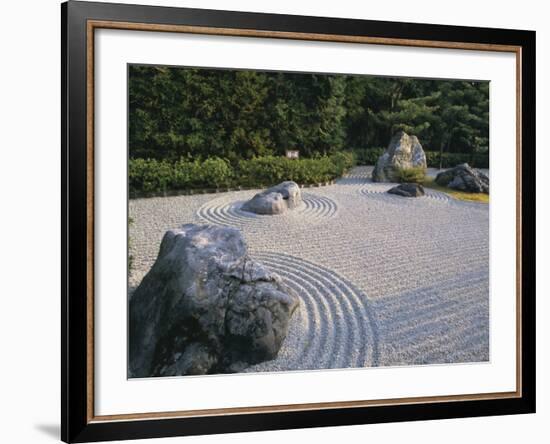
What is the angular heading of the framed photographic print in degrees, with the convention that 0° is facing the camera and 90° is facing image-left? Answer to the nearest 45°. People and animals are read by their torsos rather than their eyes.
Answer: approximately 315°
